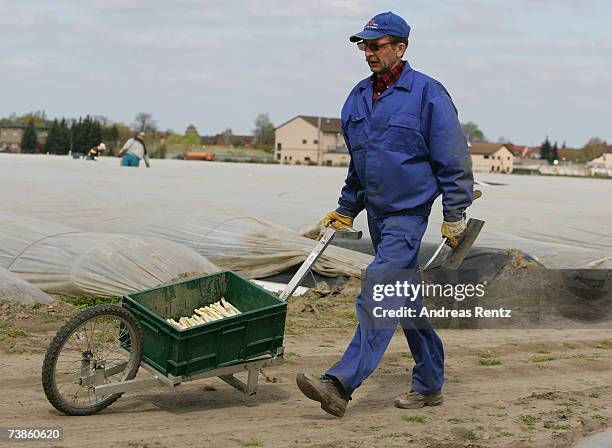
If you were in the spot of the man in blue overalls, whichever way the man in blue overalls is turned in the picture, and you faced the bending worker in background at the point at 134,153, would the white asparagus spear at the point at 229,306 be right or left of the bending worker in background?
left

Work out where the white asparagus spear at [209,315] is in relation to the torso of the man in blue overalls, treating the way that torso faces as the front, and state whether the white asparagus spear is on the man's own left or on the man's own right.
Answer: on the man's own right

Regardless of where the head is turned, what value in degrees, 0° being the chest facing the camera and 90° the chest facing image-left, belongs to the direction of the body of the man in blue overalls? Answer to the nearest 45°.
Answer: approximately 45°

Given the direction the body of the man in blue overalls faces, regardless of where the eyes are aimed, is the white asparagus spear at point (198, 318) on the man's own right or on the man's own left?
on the man's own right

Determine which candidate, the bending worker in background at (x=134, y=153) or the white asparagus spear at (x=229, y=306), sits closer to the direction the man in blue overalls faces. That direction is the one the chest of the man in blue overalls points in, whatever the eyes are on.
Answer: the white asparagus spear

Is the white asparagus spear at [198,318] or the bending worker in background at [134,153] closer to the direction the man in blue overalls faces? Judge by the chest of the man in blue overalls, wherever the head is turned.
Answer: the white asparagus spear
